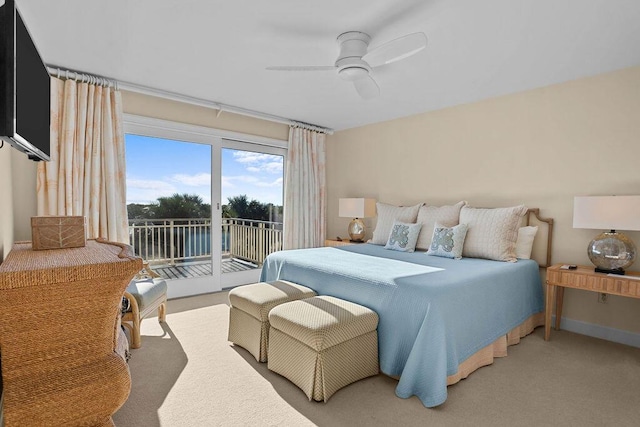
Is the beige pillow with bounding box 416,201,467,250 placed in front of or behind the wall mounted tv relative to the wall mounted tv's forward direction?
in front

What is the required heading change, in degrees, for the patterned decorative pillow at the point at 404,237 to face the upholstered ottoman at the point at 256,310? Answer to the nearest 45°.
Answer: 0° — it already faces it

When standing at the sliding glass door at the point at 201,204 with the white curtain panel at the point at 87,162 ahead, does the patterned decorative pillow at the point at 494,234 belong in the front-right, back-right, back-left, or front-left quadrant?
back-left

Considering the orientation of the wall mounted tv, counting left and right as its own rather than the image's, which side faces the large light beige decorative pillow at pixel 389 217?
front

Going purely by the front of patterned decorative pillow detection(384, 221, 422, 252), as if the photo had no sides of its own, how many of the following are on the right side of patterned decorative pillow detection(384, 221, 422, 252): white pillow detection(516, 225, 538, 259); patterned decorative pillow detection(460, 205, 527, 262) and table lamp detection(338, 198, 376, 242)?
1

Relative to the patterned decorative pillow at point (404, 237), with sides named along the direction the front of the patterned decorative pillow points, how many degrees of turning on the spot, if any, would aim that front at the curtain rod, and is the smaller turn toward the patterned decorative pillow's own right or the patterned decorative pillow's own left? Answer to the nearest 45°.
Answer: approximately 45° to the patterned decorative pillow's own right

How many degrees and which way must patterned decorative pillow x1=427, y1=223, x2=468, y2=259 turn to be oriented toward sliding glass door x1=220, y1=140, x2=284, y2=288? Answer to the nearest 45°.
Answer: approximately 45° to its right

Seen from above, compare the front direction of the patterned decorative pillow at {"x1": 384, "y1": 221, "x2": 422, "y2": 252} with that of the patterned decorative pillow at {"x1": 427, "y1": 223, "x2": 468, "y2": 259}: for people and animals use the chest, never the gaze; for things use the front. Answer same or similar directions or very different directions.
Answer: same or similar directions

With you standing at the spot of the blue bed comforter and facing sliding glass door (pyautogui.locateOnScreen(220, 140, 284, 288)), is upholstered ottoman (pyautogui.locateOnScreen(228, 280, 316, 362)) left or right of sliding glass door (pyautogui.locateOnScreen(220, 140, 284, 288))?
left

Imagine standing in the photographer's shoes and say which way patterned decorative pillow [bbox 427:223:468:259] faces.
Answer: facing the viewer and to the left of the viewer

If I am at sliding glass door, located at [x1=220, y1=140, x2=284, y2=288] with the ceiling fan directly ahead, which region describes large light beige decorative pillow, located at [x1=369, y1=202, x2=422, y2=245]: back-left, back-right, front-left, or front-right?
front-left

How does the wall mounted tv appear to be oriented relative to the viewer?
to the viewer's right

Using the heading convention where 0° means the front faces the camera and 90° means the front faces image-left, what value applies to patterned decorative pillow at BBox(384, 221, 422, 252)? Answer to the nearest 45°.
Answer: approximately 45°

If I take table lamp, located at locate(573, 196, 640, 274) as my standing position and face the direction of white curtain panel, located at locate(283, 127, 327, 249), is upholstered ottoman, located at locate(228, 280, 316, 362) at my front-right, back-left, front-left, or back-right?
front-left

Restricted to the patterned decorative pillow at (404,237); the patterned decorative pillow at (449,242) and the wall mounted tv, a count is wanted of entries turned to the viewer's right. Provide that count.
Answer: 1

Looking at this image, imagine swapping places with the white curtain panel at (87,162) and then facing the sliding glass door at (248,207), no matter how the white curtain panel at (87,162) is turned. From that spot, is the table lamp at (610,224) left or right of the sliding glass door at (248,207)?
right

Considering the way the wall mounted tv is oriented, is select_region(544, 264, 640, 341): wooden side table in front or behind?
in front

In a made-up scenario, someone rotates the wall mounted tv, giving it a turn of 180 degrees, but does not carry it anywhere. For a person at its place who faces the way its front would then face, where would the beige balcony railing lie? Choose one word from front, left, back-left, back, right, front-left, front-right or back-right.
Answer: back-right

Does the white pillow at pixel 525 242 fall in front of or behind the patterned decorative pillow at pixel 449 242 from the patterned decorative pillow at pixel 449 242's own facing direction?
behind
